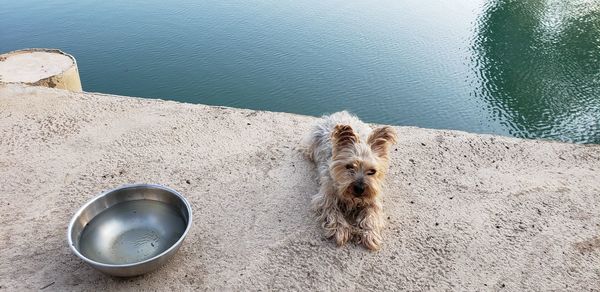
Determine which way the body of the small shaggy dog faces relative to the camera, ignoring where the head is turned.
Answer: toward the camera

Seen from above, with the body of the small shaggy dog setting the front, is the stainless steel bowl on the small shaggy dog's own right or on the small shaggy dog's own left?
on the small shaggy dog's own right
